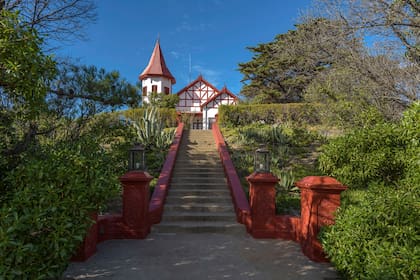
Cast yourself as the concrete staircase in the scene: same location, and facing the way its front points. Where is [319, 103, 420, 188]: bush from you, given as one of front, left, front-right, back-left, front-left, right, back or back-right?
front-left

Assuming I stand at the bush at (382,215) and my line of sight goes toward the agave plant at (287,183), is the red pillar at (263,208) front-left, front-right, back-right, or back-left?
front-left

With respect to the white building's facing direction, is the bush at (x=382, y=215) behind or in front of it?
in front

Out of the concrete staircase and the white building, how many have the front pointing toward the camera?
2

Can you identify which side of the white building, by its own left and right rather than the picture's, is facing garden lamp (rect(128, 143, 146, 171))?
front

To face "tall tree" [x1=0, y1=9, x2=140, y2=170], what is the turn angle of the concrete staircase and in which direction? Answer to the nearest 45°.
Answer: approximately 45° to its right

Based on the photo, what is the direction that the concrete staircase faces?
toward the camera

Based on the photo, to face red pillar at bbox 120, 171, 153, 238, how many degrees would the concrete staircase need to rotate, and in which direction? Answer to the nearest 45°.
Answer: approximately 45° to its right

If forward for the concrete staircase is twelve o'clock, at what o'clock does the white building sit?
The white building is roughly at 6 o'clock from the concrete staircase.

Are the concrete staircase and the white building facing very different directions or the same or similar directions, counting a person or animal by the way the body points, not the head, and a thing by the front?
same or similar directions

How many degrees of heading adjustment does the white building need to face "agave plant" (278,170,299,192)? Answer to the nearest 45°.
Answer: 0° — it already faces it

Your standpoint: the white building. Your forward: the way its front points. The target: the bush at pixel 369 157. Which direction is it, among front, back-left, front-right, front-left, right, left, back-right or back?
front

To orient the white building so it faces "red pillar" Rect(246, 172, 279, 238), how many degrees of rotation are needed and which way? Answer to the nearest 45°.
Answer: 0° — it already faces it
